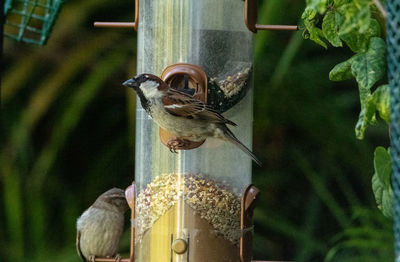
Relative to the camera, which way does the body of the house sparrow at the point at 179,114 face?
to the viewer's left

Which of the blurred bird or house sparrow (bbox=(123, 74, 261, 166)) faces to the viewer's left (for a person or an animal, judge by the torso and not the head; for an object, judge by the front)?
the house sparrow

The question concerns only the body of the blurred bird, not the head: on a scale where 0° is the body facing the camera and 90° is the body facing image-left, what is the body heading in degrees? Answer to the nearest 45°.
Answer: approximately 315°

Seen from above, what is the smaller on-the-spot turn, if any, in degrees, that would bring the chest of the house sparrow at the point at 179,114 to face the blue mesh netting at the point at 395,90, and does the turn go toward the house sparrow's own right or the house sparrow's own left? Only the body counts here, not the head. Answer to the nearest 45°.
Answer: approximately 135° to the house sparrow's own left

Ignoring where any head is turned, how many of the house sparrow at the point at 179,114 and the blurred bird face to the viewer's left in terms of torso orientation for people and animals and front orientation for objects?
1
